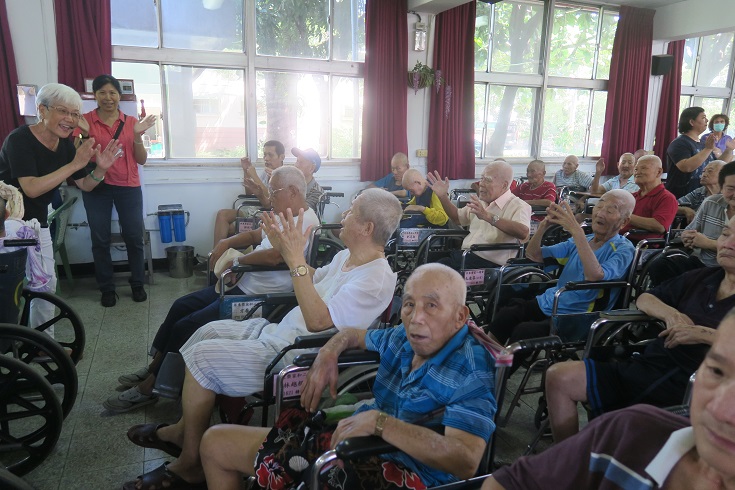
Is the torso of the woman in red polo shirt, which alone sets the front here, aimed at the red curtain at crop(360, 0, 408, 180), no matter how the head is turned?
no

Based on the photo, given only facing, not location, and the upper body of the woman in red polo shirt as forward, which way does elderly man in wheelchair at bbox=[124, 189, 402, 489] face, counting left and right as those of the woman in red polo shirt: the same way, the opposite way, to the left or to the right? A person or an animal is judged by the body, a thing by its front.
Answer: to the right

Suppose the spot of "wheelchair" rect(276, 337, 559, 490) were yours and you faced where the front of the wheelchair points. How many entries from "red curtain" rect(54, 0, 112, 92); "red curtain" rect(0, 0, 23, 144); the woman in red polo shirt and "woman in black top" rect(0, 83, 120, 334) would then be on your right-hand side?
4

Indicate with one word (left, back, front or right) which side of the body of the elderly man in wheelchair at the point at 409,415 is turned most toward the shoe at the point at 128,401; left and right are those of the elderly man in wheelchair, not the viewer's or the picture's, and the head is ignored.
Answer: right

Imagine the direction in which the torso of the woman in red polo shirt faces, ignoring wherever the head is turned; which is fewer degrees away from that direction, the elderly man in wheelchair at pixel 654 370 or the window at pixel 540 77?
the elderly man in wheelchair

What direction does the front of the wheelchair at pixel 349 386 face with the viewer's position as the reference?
facing the viewer and to the left of the viewer

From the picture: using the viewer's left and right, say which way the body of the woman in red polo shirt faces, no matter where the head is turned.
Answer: facing the viewer

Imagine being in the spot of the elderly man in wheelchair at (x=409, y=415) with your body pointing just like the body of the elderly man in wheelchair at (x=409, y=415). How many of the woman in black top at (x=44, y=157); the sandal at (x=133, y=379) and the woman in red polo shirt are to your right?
3

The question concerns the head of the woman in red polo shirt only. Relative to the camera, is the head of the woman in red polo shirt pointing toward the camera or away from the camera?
toward the camera

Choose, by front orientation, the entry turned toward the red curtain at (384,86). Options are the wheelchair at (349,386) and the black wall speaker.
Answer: the black wall speaker

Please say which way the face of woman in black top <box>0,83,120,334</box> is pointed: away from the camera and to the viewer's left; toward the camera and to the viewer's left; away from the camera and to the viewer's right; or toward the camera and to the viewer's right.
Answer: toward the camera and to the viewer's right

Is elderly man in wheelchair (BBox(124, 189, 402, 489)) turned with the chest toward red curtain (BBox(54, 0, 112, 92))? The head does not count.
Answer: no

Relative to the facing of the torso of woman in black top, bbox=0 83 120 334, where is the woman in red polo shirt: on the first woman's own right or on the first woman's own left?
on the first woman's own left

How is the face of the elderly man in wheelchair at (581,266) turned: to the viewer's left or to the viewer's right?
to the viewer's left

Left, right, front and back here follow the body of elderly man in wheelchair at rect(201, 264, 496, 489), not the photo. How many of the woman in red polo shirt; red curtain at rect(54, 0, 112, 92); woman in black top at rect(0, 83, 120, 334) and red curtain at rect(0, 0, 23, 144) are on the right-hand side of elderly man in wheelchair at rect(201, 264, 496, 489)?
4

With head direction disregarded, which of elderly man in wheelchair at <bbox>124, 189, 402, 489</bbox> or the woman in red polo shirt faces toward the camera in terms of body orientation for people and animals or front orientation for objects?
the woman in red polo shirt
